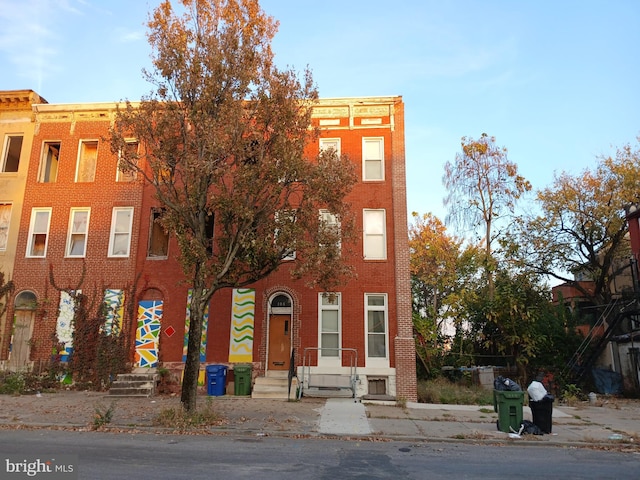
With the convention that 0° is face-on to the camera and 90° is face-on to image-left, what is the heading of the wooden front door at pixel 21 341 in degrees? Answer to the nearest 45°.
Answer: approximately 0°

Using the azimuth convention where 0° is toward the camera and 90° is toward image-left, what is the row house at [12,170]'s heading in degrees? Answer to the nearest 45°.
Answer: approximately 0°

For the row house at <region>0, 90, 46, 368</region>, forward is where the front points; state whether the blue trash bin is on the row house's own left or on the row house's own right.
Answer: on the row house's own left

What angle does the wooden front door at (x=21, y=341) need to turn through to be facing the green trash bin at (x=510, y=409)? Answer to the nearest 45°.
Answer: approximately 45° to its left

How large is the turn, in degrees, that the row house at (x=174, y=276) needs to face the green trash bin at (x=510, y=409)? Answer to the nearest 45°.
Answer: approximately 45° to its left
